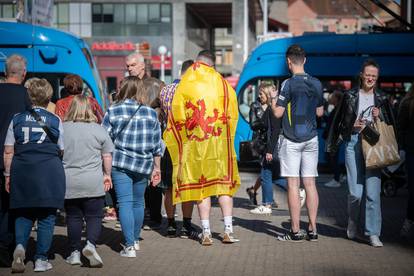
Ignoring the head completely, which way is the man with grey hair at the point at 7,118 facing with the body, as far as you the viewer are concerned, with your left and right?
facing away from the viewer

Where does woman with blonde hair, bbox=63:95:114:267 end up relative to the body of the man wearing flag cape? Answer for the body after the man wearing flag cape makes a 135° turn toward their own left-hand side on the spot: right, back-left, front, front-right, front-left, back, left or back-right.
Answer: front

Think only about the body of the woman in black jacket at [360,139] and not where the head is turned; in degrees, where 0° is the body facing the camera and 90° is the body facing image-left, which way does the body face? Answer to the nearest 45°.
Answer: approximately 0°

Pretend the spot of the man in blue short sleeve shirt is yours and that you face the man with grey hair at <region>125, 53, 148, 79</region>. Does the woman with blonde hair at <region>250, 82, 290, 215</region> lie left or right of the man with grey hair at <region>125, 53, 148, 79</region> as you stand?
right

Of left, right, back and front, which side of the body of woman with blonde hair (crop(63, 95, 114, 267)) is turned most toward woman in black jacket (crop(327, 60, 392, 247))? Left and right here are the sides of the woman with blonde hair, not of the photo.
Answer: right

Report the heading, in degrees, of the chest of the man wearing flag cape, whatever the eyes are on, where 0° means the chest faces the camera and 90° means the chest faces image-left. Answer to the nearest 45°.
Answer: approximately 180°

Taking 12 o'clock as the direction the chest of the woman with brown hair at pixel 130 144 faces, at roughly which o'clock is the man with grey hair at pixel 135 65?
The man with grey hair is roughly at 12 o'clock from the woman with brown hair.

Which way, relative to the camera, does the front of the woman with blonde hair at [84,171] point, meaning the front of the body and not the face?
away from the camera

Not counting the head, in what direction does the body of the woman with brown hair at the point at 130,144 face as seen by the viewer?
away from the camera
